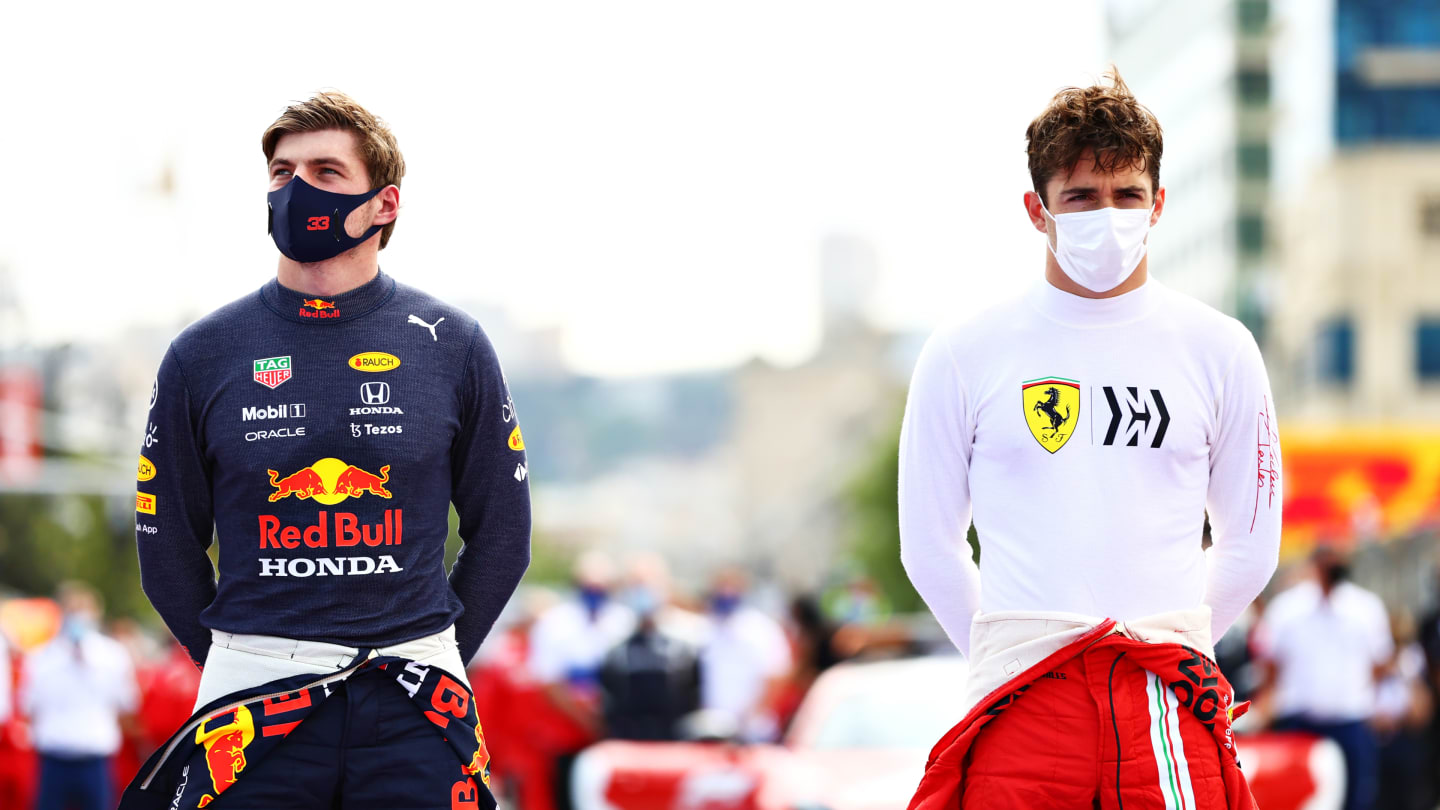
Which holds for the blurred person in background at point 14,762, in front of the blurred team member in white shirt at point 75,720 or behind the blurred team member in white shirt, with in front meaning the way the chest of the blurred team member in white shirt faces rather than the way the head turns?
behind

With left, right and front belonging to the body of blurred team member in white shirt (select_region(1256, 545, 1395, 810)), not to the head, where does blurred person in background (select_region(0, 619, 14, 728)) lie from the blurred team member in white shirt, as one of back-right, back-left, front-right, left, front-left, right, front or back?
right

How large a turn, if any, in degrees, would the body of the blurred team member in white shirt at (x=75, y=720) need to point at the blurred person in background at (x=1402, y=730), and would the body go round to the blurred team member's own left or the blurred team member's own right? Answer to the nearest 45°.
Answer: approximately 90° to the blurred team member's own left

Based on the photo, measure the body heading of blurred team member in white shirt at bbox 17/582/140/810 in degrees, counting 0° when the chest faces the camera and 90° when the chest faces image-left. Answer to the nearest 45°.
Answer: approximately 0°

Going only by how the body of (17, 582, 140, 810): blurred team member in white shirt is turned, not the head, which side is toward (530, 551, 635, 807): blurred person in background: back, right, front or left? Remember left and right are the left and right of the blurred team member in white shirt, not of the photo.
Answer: left
